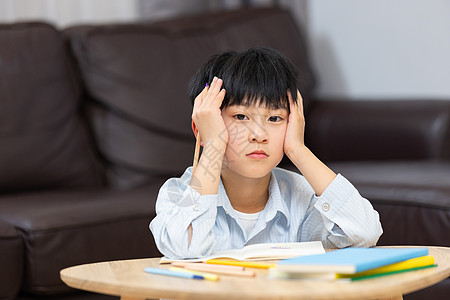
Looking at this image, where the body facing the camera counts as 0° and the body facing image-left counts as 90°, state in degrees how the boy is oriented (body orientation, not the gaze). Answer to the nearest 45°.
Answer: approximately 0°

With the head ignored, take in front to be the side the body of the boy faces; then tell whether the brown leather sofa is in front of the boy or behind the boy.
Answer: behind
